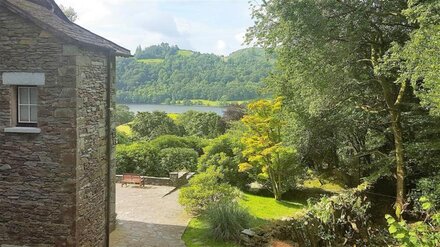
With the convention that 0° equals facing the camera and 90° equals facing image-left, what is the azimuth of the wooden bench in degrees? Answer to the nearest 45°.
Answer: approximately 0°

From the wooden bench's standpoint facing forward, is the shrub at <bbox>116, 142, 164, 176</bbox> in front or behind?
behind

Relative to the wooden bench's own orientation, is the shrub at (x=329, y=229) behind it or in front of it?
in front

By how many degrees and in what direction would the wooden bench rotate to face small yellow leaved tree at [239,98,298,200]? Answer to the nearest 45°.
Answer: approximately 90° to its left

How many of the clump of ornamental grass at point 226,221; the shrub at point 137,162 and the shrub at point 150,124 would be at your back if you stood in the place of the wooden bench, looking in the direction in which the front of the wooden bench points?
2

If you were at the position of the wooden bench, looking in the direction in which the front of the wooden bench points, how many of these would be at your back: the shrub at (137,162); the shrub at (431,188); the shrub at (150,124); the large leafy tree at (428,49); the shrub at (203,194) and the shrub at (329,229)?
2

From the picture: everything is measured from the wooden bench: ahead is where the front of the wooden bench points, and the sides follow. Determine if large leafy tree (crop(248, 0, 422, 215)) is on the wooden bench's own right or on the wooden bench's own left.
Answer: on the wooden bench's own left

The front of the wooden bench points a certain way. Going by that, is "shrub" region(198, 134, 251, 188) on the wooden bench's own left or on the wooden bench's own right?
on the wooden bench's own left

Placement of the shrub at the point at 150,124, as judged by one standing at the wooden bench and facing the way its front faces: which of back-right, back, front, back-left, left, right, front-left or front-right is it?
back

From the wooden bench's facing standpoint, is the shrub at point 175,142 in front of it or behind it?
behind

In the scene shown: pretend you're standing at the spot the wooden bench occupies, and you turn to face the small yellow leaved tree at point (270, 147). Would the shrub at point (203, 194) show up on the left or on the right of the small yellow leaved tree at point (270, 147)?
right

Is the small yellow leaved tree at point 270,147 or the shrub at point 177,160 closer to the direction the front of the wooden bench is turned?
the small yellow leaved tree
